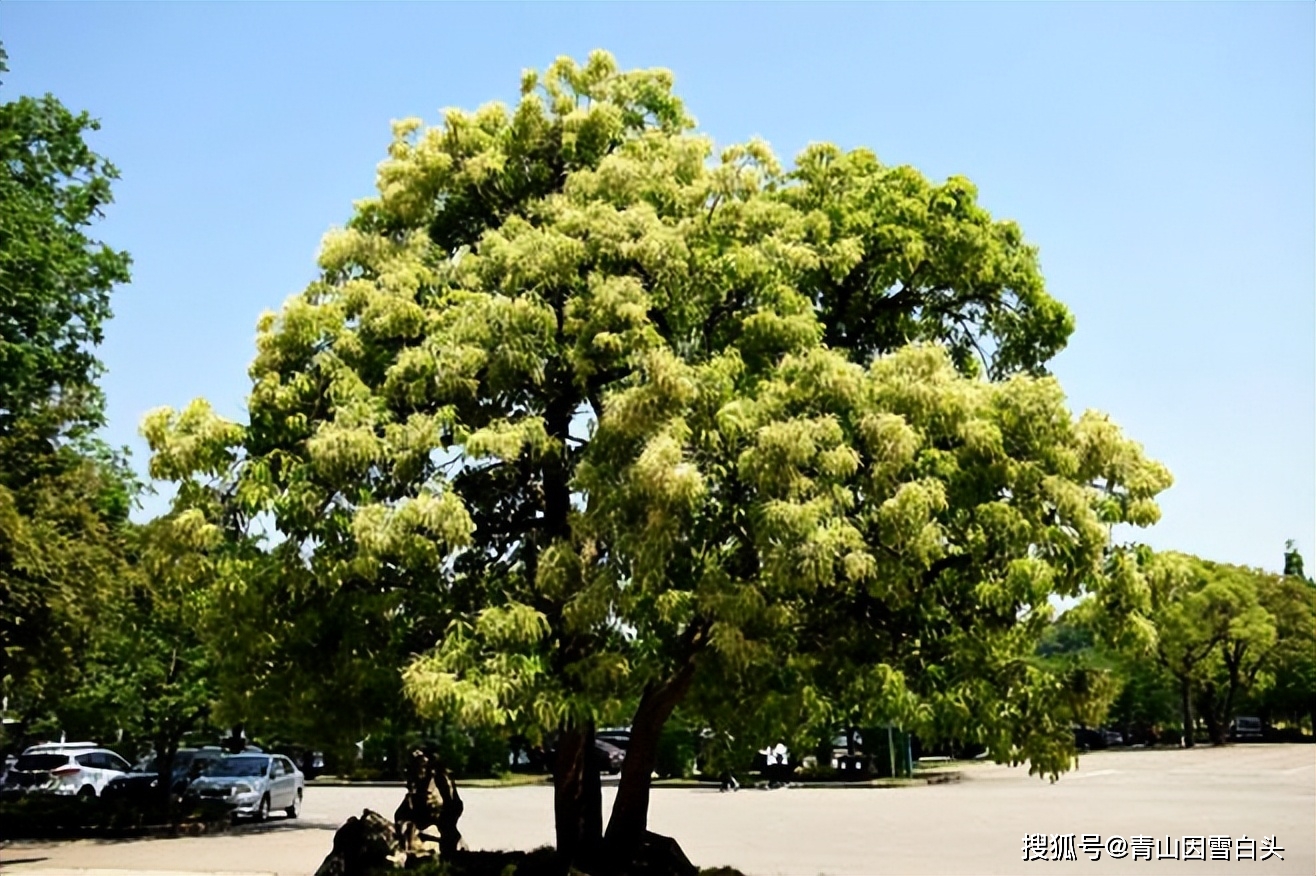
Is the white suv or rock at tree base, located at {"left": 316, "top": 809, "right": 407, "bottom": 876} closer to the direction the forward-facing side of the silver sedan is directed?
the rock at tree base

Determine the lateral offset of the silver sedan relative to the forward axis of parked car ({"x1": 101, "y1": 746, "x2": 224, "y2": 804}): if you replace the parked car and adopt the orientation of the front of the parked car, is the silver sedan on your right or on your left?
on your left

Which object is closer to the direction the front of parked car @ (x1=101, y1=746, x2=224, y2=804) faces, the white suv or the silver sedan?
the silver sedan

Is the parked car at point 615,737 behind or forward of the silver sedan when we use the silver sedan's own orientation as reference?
behind

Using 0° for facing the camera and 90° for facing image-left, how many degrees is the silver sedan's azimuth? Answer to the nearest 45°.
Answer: approximately 45°

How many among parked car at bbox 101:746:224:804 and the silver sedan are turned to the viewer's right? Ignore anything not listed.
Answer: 0

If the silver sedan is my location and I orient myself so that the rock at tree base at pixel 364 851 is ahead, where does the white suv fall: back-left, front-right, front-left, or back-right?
back-right

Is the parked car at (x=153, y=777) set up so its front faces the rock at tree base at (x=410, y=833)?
no

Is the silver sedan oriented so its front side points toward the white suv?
no

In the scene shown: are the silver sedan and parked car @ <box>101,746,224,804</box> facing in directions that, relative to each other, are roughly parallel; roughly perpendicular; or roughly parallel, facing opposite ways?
roughly parallel

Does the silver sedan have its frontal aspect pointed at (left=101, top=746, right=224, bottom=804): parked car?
no

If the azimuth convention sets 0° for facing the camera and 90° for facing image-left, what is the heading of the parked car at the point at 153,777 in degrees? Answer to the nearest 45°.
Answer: approximately 45°
